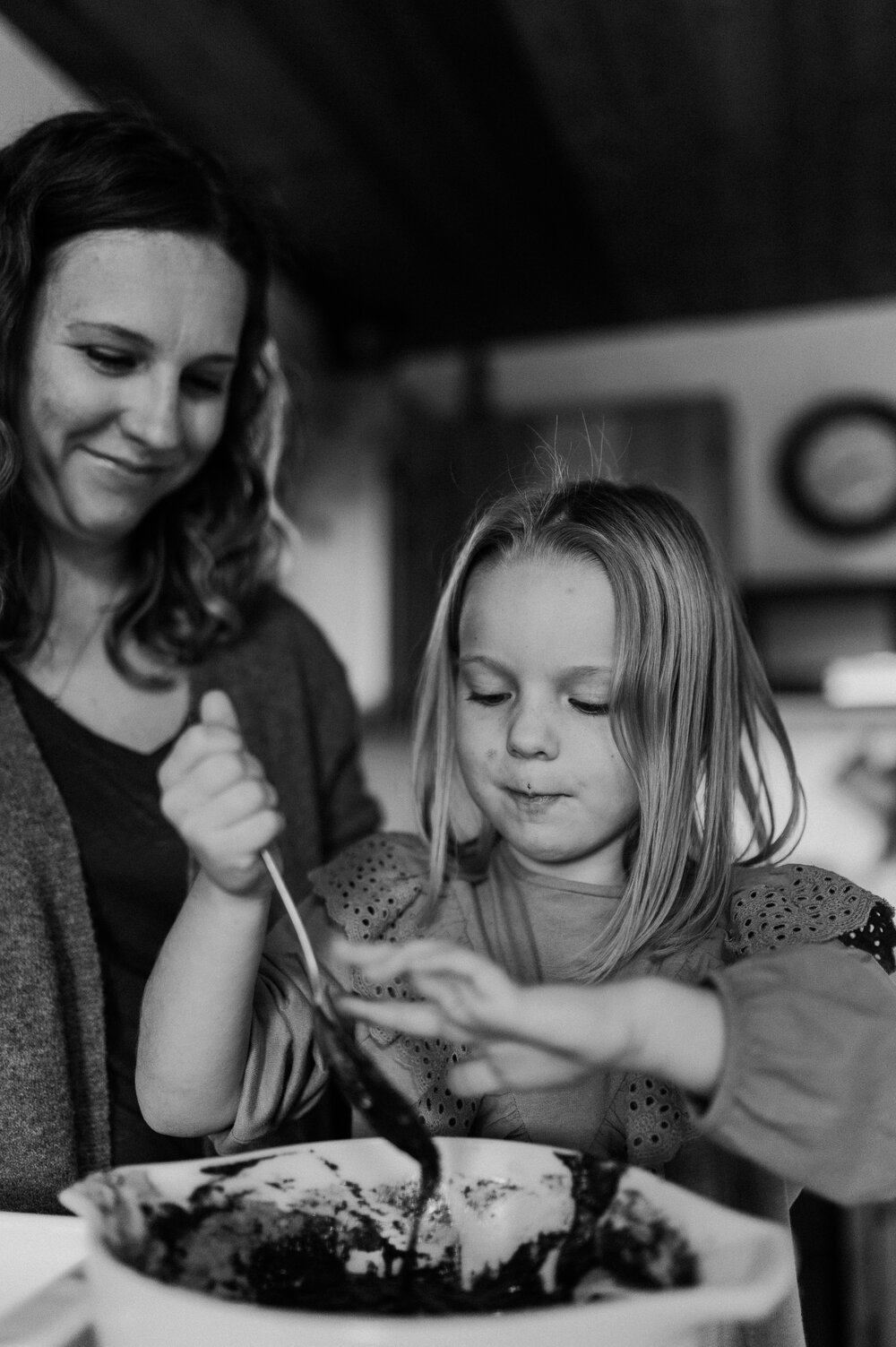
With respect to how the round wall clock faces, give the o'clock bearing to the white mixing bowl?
The white mixing bowl is roughly at 12 o'clock from the round wall clock.

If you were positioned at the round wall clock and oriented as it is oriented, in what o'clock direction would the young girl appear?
The young girl is roughly at 12 o'clock from the round wall clock.

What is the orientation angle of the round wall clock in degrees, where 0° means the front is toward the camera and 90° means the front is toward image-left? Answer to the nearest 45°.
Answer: approximately 0°

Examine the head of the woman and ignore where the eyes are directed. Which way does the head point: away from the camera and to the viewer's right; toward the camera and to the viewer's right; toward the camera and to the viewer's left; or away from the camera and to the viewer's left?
toward the camera and to the viewer's right

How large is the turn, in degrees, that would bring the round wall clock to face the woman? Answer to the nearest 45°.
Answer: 0° — it already faces them
